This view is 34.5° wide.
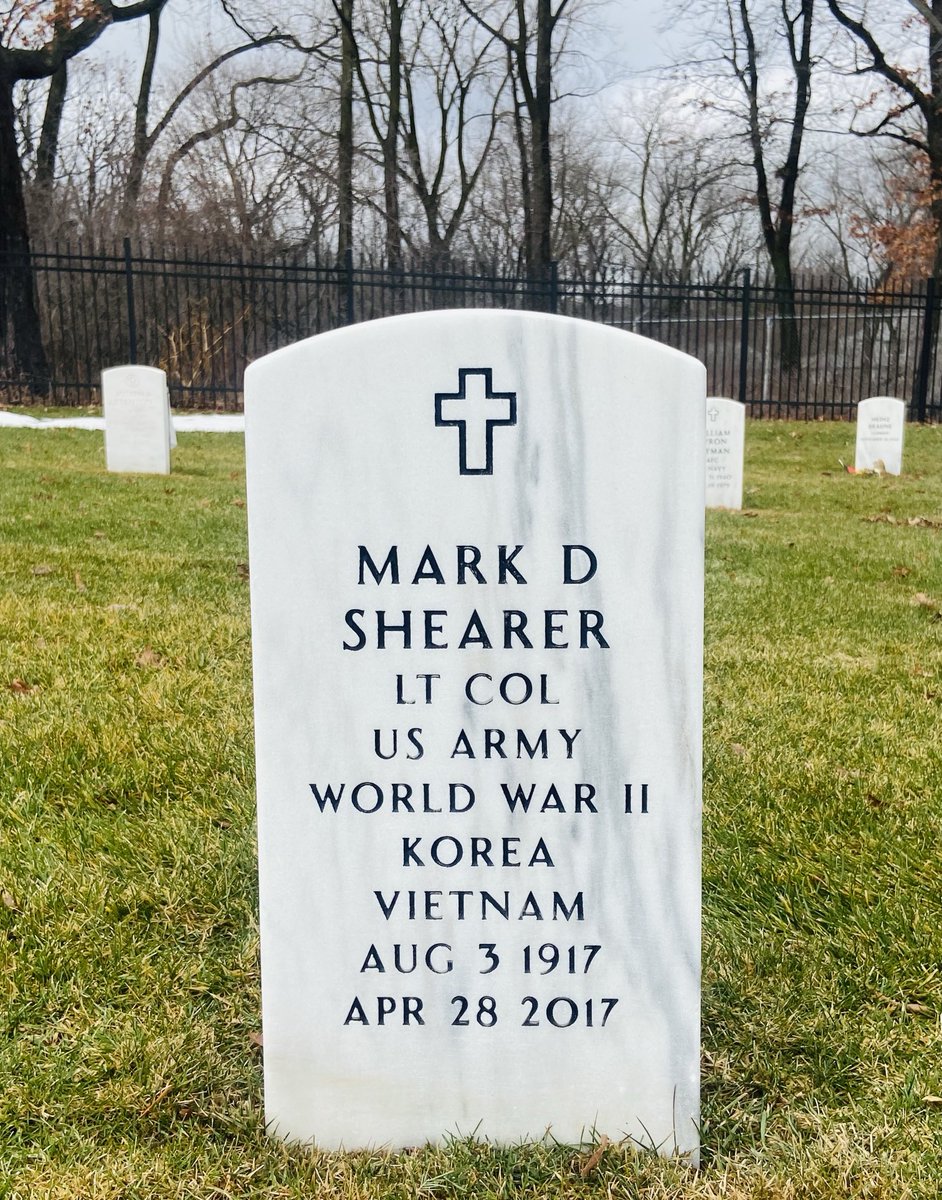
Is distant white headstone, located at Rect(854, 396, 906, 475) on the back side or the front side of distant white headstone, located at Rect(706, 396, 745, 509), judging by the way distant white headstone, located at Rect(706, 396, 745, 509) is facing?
on the back side

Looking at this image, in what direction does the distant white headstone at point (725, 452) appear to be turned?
toward the camera

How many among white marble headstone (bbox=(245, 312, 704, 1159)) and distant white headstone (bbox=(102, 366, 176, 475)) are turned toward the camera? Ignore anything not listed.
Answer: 2

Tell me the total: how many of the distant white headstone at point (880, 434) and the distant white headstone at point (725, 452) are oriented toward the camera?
2

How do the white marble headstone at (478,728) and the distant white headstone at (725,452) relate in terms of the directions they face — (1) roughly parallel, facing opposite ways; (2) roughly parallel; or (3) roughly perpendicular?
roughly parallel

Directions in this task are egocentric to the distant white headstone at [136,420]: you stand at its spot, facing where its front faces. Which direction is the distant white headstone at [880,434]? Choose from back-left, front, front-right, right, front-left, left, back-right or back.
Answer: left

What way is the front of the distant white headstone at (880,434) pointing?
toward the camera

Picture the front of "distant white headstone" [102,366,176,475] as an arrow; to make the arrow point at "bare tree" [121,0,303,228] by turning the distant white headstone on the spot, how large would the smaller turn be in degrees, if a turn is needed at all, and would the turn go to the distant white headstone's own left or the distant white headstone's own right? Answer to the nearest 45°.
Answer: approximately 180°

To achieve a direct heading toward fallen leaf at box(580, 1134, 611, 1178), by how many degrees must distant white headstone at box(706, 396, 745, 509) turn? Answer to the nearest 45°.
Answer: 0° — it already faces it

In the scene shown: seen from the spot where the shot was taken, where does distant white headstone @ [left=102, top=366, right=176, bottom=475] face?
facing the viewer

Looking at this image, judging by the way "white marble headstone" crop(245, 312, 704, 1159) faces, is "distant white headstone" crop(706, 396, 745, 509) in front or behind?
behind
